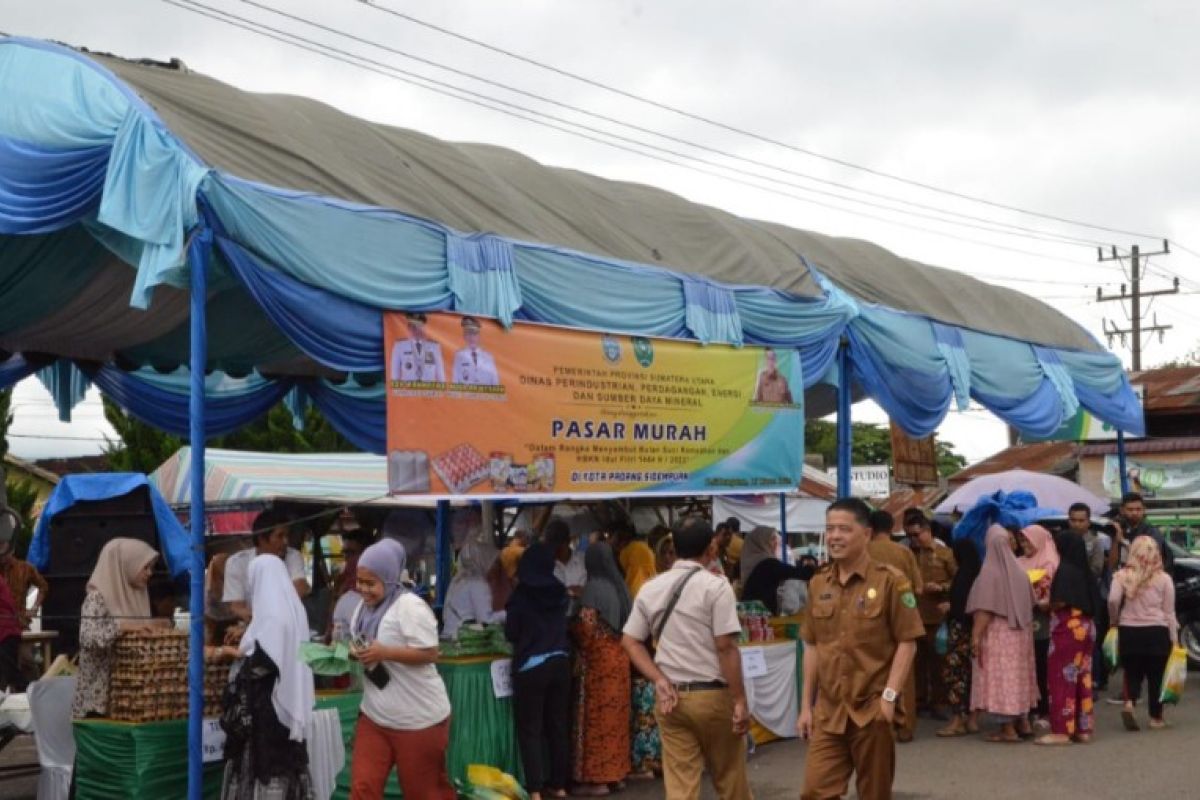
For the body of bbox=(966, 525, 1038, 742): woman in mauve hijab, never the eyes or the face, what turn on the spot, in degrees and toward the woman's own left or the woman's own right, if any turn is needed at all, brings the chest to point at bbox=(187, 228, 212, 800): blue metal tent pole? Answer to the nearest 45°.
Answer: approximately 90° to the woman's own left

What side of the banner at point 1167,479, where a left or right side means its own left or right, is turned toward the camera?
front

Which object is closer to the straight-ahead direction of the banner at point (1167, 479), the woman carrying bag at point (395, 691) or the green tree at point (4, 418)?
the woman carrying bag

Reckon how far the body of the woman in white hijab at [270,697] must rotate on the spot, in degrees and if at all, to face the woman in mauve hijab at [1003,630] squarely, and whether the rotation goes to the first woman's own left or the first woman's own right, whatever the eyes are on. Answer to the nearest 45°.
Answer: approximately 90° to the first woman's own right

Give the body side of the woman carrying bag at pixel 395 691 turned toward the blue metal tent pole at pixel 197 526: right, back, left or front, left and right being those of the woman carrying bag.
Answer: right

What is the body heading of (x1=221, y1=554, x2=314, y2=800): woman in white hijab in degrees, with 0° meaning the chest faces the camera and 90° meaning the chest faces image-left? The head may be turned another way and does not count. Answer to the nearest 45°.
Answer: approximately 135°

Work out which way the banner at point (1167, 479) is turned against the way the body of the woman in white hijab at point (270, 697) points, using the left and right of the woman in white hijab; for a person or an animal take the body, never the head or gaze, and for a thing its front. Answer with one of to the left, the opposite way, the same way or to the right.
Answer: to the left

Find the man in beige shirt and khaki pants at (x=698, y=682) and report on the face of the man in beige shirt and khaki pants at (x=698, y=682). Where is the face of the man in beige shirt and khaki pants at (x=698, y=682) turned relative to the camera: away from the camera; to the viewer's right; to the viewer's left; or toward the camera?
away from the camera

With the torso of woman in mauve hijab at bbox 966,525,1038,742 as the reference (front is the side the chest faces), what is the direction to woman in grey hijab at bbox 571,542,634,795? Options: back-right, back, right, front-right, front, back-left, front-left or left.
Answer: left

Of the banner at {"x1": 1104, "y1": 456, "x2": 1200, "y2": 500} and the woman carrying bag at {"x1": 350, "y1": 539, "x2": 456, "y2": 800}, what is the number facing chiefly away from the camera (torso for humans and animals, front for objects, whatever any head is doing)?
0
